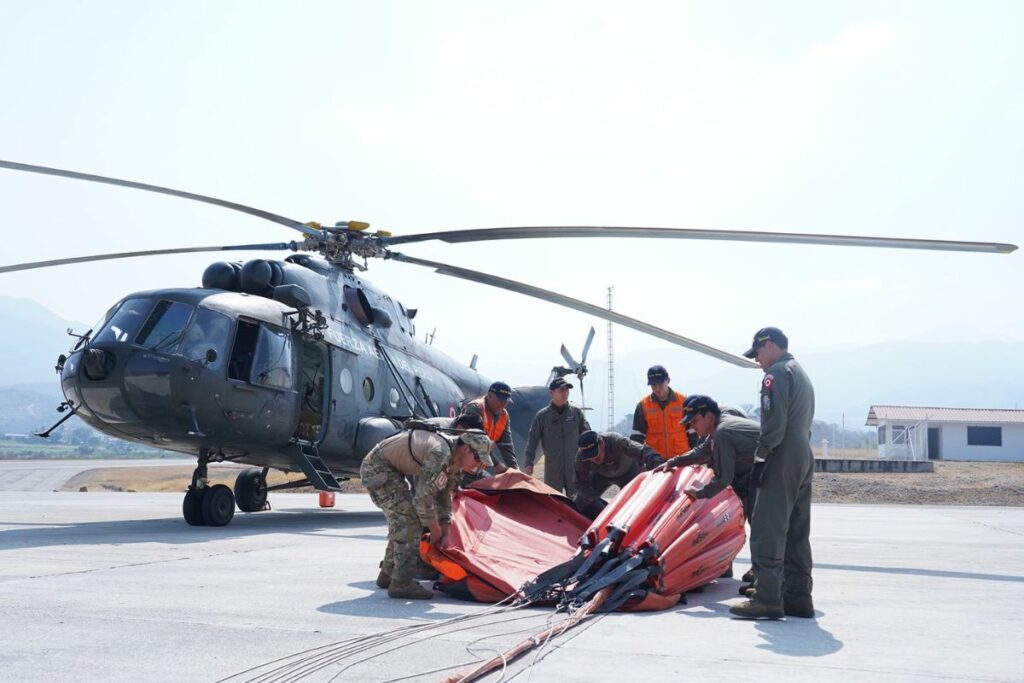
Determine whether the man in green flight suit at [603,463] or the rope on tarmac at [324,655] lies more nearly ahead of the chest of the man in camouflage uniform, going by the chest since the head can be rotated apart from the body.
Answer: the man in green flight suit

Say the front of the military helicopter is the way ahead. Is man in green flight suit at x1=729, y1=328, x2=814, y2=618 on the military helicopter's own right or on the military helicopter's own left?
on the military helicopter's own left

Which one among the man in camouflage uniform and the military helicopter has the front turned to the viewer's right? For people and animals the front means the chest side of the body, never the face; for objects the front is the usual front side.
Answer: the man in camouflage uniform

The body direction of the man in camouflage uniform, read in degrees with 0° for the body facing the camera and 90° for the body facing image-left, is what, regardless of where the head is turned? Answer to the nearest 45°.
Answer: approximately 270°

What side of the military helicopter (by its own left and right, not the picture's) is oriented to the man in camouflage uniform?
left

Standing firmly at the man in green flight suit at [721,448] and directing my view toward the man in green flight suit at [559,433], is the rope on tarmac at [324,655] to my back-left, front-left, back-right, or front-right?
back-left

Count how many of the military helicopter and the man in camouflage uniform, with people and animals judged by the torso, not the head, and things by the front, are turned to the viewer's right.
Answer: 1

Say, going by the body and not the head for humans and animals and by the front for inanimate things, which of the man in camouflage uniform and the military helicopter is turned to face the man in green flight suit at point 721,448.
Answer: the man in camouflage uniform

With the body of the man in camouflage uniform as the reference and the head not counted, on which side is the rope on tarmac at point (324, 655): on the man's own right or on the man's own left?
on the man's own right

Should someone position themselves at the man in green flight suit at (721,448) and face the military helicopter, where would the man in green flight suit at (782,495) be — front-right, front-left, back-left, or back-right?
back-left

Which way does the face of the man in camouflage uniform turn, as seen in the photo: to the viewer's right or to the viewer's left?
to the viewer's right

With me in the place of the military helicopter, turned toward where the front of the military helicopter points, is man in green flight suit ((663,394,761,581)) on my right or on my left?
on my left

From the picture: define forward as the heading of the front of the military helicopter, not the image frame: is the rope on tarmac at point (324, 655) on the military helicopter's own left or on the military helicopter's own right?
on the military helicopter's own left

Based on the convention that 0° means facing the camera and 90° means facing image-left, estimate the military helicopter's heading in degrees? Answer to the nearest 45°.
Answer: approximately 45°

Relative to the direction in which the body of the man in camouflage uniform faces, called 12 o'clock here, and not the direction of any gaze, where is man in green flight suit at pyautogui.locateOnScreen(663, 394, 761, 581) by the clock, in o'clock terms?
The man in green flight suit is roughly at 12 o'clock from the man in camouflage uniform.
